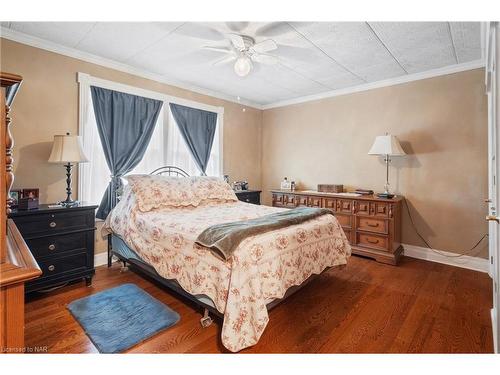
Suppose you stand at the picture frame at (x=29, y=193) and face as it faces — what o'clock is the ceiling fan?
The ceiling fan is roughly at 10 o'clock from the picture frame.

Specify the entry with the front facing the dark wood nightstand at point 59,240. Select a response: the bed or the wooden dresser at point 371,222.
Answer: the wooden dresser

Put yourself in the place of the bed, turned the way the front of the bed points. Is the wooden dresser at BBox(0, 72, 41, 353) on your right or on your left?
on your right

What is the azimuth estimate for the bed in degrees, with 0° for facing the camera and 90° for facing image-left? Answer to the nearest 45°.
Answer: approximately 315°

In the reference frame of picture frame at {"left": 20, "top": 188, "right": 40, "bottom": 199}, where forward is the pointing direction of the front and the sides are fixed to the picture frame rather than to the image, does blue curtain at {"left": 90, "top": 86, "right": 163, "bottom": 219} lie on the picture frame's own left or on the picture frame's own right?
on the picture frame's own left

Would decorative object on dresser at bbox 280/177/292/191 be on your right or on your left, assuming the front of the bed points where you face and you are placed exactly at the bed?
on your left

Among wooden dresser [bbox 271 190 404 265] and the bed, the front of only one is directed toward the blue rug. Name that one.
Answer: the wooden dresser

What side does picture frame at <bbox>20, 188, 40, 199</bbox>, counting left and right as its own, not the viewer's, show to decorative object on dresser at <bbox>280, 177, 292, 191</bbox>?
left
